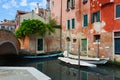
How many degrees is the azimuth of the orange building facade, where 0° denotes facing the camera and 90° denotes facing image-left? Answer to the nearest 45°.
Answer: approximately 45°

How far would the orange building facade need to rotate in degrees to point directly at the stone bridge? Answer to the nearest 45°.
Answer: approximately 45° to its right
